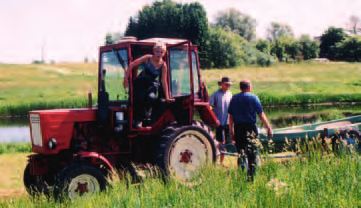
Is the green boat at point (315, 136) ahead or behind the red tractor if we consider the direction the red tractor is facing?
behind

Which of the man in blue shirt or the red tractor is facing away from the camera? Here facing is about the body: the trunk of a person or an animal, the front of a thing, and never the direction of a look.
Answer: the man in blue shirt

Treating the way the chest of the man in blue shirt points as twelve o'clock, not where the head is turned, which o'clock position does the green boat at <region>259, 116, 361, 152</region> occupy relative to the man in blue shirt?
The green boat is roughly at 1 o'clock from the man in blue shirt.

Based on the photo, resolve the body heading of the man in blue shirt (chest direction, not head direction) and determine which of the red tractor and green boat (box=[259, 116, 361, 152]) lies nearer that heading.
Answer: the green boat

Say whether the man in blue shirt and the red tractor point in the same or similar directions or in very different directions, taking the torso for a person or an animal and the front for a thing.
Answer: very different directions

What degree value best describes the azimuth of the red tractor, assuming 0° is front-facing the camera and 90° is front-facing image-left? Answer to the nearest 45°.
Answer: approximately 45°

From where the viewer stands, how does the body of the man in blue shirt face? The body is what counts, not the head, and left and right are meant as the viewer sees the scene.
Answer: facing away from the viewer

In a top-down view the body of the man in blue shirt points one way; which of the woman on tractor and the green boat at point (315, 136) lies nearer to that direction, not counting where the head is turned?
the green boat

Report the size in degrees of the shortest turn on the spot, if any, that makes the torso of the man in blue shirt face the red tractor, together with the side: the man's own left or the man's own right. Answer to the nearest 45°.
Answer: approximately 90° to the man's own left

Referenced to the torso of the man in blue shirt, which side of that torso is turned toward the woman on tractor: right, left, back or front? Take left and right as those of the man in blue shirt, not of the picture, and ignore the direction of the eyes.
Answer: left

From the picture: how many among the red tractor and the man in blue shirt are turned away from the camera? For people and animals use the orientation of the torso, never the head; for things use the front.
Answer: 1
